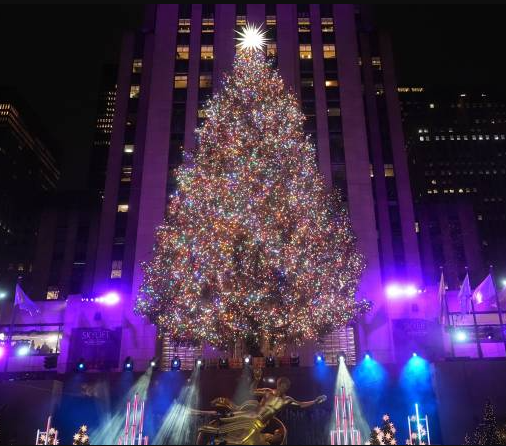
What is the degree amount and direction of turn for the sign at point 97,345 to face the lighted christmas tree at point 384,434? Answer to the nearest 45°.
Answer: approximately 45° to its left

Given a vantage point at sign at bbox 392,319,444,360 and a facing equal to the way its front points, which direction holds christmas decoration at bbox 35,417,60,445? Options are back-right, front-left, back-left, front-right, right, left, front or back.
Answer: front-right

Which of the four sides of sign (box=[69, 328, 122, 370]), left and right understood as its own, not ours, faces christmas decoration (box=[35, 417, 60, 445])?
front

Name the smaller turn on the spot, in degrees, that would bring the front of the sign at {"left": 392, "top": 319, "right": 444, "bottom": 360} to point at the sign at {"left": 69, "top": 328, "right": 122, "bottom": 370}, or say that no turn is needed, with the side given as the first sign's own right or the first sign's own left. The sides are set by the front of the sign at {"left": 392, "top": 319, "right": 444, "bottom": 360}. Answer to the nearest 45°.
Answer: approximately 90° to the first sign's own right

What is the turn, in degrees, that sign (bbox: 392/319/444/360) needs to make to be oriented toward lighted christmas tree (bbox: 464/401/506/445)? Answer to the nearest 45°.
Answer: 0° — it already faces it

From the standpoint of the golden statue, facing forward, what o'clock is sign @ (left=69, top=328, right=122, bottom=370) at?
The sign is roughly at 5 o'clock from the golden statue.

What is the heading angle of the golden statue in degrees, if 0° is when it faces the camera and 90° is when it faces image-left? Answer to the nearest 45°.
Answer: approximately 0°

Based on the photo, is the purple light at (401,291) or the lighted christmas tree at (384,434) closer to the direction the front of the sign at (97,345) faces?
the lighted christmas tree

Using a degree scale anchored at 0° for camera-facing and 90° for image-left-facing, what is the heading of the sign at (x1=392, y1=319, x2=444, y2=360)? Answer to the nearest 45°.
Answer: approximately 0°
